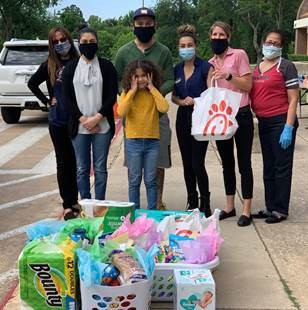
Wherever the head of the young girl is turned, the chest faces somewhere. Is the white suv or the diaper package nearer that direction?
the diaper package

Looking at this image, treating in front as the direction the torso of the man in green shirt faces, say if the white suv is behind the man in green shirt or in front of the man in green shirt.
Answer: behind

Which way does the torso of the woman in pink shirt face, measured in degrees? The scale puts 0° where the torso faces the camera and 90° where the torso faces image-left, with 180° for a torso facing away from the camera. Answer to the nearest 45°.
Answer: approximately 45°

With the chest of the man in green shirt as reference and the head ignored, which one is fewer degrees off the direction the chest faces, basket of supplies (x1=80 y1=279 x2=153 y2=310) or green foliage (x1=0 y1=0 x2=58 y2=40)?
the basket of supplies

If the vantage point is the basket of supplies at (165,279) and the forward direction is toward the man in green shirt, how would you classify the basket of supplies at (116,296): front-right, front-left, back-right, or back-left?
back-left

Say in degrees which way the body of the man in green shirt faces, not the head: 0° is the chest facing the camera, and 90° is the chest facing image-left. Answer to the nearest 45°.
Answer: approximately 0°

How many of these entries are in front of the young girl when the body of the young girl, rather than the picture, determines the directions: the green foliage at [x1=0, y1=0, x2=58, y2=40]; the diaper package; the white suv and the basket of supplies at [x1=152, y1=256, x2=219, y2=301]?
2

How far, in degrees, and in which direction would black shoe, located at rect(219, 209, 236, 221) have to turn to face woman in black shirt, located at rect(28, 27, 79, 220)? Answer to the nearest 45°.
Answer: approximately 45° to its right
